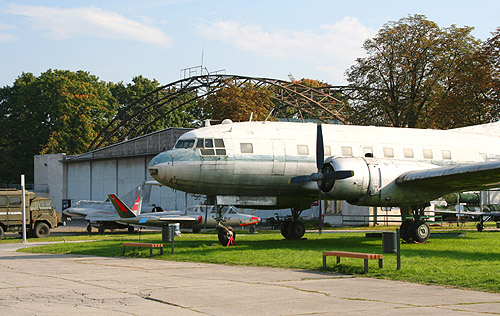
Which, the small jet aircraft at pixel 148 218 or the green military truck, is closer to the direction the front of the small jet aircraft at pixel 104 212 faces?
the green military truck

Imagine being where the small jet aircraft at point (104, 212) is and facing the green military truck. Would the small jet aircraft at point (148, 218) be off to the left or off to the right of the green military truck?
left

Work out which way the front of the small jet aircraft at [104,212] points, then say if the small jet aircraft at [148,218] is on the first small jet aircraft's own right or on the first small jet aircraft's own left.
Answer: on the first small jet aircraft's own left

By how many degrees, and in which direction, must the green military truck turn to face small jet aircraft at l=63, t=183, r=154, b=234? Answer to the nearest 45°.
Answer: approximately 45° to its left

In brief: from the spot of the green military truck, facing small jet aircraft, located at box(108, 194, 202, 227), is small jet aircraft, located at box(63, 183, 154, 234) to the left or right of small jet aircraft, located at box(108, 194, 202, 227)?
left

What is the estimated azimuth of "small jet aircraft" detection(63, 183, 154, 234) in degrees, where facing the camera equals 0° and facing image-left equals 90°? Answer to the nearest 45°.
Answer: approximately 90°

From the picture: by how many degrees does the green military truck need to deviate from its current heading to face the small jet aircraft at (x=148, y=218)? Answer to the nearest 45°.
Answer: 0° — it already faces it

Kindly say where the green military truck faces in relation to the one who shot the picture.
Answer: facing to the right of the viewer
